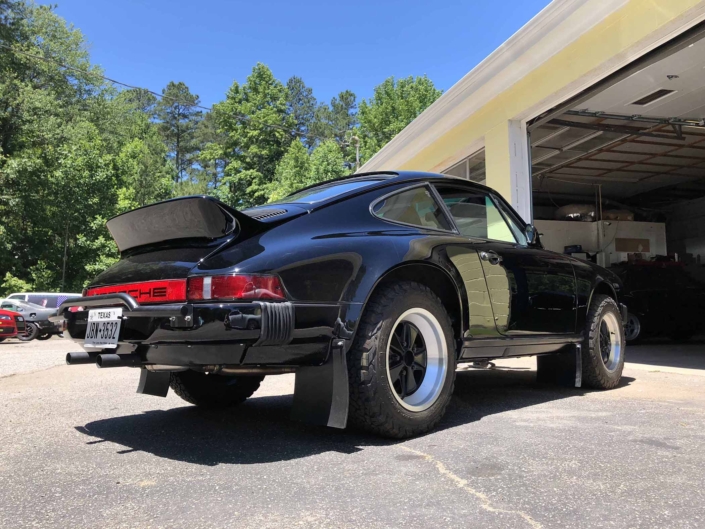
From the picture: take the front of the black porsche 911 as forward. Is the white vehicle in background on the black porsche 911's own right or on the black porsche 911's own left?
on the black porsche 911's own left

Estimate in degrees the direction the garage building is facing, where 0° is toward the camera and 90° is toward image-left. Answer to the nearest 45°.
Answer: approximately 45°

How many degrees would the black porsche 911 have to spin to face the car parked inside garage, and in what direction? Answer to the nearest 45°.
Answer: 0° — it already faces it

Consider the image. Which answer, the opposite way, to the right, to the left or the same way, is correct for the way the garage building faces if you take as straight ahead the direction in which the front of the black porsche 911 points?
the opposite way

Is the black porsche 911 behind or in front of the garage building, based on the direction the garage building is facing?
in front

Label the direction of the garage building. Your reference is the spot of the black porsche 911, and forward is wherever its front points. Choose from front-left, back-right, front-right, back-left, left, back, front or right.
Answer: front

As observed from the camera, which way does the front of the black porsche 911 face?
facing away from the viewer and to the right of the viewer
